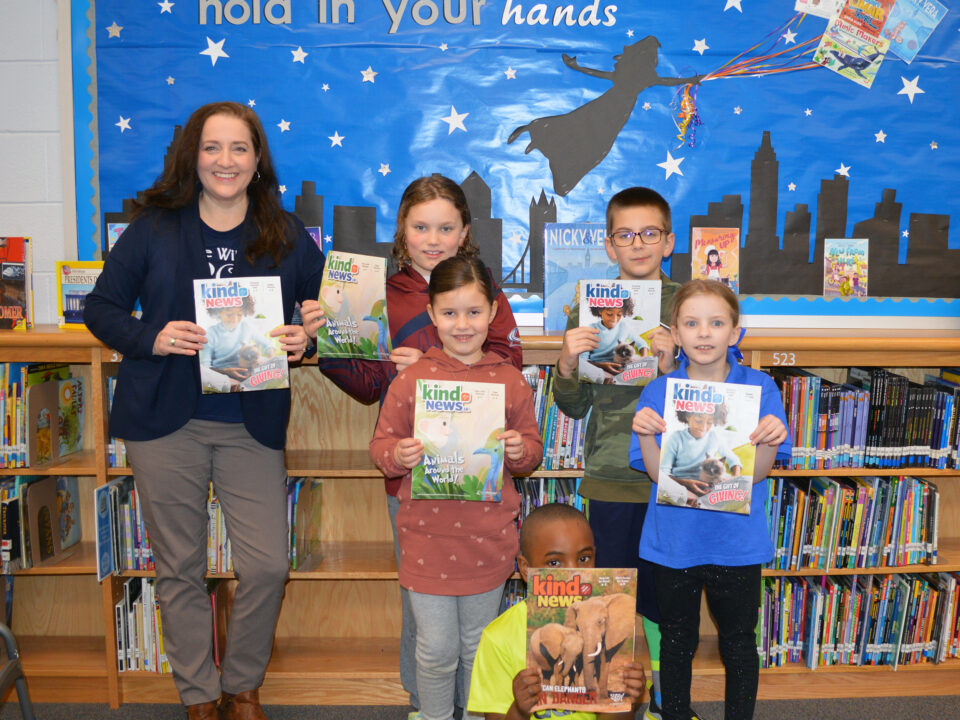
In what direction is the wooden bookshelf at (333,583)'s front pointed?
toward the camera

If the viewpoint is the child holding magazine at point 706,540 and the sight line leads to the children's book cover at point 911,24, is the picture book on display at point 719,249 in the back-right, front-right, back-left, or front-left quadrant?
front-left

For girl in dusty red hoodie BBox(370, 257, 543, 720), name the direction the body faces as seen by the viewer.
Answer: toward the camera

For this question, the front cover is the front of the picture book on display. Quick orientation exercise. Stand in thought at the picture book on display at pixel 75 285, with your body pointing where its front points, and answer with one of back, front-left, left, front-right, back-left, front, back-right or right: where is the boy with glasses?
front-left

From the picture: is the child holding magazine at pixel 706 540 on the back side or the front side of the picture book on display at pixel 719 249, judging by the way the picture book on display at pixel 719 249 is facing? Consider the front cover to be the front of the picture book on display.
on the front side

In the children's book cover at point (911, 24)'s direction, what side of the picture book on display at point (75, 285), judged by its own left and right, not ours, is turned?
left

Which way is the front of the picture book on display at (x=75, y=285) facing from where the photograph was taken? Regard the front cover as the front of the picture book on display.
facing the viewer

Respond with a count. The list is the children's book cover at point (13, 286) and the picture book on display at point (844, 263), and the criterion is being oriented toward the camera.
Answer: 2

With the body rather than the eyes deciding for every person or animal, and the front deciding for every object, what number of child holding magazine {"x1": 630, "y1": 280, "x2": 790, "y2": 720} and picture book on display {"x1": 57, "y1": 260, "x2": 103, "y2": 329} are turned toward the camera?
2
